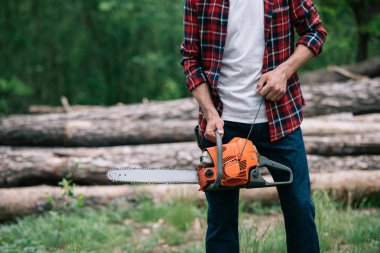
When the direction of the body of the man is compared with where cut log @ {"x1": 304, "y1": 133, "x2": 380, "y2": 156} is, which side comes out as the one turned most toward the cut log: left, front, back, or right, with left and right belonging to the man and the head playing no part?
back

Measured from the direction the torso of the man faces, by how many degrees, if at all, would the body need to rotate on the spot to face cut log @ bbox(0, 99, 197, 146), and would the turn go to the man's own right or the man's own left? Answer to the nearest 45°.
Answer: approximately 135° to the man's own right

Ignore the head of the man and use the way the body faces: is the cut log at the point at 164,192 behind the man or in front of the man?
behind

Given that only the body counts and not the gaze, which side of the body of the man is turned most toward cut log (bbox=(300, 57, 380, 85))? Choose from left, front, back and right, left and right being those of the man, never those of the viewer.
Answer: back

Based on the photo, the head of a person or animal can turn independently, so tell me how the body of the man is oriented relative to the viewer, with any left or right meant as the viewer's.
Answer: facing the viewer
